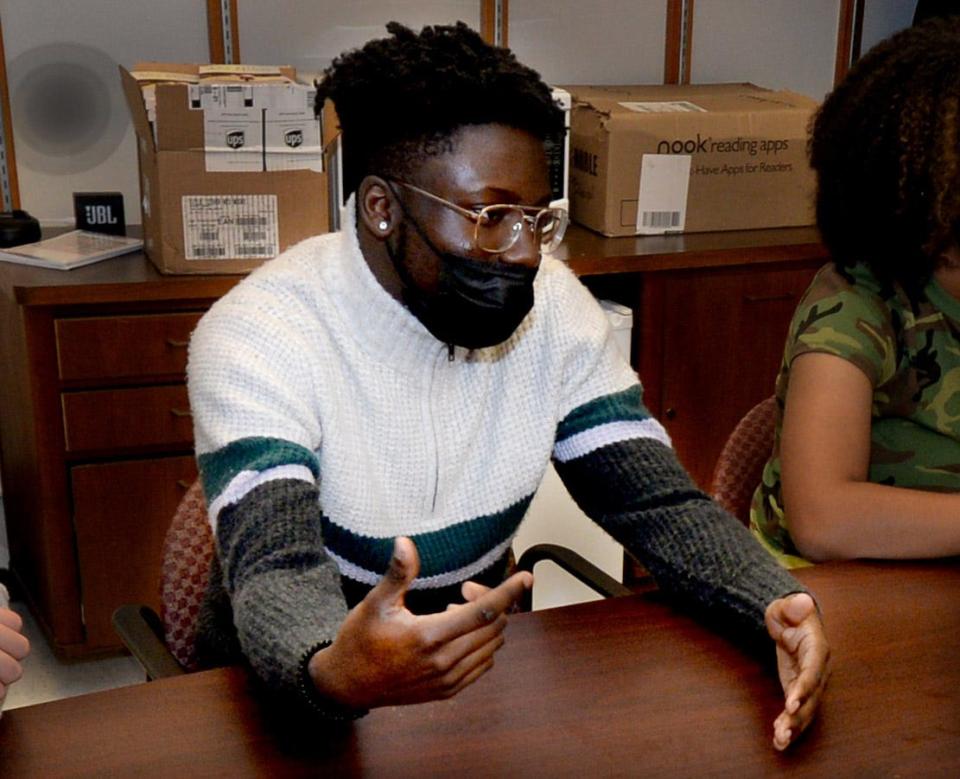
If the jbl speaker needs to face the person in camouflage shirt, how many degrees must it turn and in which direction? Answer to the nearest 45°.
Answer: approximately 45° to its left

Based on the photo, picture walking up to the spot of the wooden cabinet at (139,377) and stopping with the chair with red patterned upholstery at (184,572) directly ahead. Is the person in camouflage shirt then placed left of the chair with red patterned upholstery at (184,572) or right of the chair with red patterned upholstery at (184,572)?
left

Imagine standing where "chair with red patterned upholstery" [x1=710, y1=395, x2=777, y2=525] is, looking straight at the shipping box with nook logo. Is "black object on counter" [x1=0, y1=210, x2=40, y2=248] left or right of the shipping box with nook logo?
left
